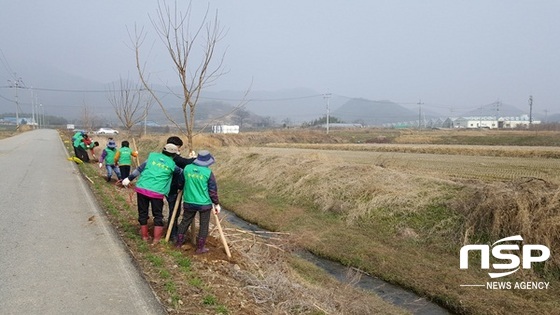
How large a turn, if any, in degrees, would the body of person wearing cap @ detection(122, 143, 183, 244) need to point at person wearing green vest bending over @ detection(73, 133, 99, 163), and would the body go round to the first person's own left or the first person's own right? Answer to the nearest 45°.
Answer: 0° — they already face them

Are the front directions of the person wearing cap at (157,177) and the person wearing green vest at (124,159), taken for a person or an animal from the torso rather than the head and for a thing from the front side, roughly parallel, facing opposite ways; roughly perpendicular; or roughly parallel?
roughly parallel

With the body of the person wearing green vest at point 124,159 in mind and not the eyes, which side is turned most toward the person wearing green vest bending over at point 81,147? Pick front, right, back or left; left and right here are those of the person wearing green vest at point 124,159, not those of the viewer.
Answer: front

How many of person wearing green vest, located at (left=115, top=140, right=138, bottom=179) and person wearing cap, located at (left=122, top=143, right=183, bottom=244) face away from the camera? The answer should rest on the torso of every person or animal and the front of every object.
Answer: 2

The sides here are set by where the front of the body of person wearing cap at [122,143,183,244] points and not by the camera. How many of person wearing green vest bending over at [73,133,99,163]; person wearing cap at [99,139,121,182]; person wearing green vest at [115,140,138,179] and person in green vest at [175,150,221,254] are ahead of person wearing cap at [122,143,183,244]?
3

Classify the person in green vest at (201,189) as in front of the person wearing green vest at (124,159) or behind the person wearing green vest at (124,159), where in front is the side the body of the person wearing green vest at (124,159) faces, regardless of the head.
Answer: behind

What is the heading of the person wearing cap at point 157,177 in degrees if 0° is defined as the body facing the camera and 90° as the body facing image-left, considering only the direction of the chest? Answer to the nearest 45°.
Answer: approximately 180°

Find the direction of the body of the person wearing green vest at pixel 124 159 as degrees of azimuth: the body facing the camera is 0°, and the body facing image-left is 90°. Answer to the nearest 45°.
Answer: approximately 180°

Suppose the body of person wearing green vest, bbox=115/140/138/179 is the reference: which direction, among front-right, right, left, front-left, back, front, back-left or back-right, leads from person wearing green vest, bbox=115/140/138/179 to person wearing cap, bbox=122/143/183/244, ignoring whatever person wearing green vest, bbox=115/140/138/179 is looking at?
back

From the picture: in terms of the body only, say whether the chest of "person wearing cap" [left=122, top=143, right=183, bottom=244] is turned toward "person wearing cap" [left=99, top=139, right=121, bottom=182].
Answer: yes

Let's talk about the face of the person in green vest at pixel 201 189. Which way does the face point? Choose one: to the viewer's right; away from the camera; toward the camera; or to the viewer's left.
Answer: away from the camera

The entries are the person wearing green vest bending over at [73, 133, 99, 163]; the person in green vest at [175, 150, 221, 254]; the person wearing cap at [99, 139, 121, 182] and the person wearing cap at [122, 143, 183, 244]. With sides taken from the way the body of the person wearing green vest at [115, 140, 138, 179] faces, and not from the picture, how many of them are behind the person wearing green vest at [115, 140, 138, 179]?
2

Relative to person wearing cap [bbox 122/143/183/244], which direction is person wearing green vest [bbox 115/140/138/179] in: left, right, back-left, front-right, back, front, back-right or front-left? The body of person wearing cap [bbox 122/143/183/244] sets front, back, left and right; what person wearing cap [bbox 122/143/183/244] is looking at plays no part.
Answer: front
